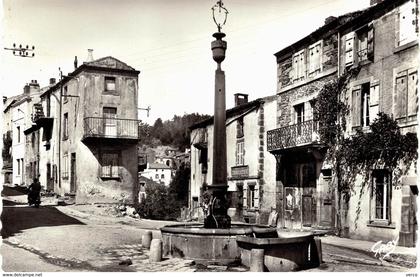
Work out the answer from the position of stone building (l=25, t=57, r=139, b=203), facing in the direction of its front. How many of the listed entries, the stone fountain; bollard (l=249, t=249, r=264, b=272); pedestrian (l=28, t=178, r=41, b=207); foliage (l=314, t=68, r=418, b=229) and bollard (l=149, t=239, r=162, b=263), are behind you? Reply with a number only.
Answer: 0

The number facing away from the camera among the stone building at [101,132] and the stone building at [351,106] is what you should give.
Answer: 0

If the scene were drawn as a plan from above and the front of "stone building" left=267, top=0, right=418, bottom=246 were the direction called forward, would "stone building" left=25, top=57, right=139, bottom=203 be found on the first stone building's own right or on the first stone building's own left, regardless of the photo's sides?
on the first stone building's own right

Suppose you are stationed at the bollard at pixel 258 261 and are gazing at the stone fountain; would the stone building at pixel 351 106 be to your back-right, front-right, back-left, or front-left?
front-right

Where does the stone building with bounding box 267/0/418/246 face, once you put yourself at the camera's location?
facing the viewer and to the left of the viewer

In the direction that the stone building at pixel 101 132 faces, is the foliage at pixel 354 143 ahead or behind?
ahead

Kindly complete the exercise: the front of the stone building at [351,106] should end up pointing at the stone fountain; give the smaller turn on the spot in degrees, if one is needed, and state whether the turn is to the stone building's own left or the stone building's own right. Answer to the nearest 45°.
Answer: approximately 45° to the stone building's own left

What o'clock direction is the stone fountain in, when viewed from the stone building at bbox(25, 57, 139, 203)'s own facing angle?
The stone fountain is roughly at 12 o'clock from the stone building.

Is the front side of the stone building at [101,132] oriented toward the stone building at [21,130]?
no

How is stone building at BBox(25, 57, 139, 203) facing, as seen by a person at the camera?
facing the viewer

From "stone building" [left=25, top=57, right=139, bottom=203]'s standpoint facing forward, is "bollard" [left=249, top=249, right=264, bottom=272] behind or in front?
in front

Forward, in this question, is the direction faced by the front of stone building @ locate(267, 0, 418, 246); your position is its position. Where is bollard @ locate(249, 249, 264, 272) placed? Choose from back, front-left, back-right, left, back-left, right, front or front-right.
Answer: front-left
